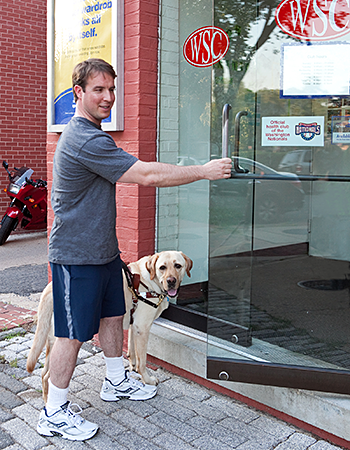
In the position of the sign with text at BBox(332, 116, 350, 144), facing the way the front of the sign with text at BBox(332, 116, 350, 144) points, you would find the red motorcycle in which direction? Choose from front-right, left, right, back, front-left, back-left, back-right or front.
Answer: back-right

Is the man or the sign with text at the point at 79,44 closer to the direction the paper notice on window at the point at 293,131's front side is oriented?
the man

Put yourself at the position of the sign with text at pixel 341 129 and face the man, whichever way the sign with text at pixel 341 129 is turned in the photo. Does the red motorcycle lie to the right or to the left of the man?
right

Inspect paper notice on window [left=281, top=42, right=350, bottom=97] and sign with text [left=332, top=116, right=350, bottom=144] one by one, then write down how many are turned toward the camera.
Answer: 2

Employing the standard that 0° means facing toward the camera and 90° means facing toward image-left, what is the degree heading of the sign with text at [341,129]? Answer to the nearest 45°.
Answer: approximately 0°

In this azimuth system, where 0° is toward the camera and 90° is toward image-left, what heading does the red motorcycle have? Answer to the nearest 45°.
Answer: approximately 45°

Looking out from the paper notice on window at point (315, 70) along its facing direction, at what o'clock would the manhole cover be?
The manhole cover is roughly at 6 o'clock from the paper notice on window.

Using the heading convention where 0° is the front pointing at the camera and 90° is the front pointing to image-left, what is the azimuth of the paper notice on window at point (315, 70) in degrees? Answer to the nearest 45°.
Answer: approximately 0°

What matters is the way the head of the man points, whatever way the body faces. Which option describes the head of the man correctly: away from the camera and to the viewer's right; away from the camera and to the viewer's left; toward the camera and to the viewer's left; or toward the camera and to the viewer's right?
toward the camera and to the viewer's right

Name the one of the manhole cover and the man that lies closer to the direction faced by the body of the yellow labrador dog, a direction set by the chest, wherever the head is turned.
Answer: the manhole cover

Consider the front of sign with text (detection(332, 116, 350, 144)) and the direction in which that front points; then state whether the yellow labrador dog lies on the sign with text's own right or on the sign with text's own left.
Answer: on the sign with text's own right
